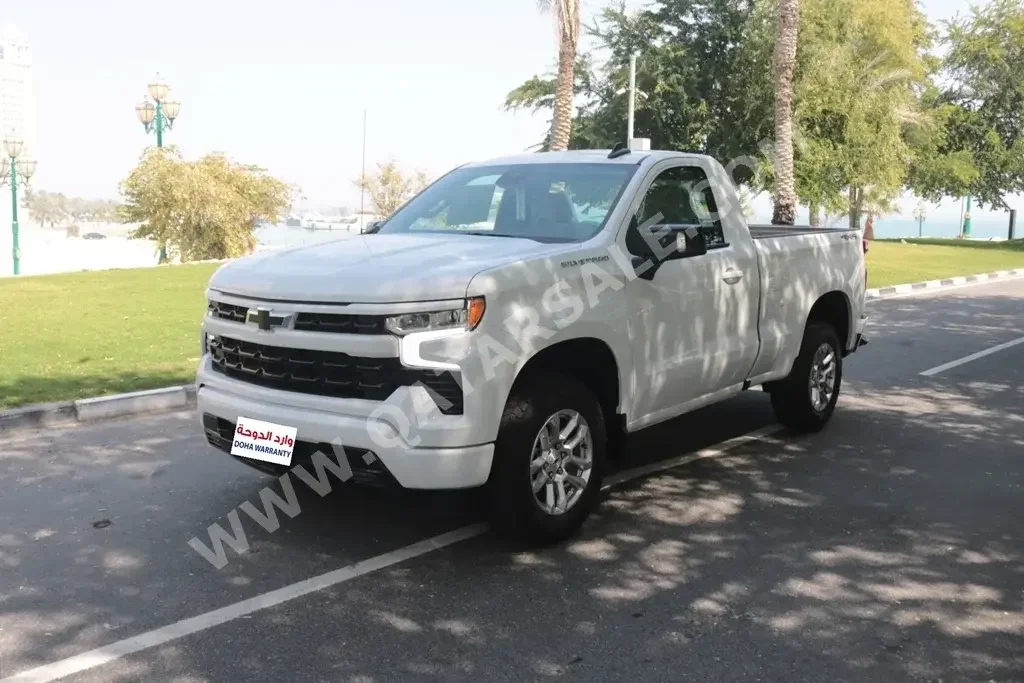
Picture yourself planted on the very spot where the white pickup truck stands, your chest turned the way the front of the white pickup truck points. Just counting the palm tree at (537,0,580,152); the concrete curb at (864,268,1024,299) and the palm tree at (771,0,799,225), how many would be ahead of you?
0

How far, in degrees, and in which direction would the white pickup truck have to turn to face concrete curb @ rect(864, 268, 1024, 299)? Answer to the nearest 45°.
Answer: approximately 180°

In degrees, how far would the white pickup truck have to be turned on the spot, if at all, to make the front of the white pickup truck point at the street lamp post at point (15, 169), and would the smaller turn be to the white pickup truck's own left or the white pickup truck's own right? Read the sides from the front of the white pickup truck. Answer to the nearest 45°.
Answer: approximately 90° to the white pickup truck's own right

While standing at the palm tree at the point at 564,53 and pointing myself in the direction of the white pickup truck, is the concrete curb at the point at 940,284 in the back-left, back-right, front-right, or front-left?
front-left

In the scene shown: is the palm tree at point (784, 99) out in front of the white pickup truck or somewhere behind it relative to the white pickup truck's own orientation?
behind

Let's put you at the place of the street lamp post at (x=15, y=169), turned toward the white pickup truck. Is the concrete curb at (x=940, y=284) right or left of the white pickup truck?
left

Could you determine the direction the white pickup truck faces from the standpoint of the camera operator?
facing the viewer and to the left of the viewer

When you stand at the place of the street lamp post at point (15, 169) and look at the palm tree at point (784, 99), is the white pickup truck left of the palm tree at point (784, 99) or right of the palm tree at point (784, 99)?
right

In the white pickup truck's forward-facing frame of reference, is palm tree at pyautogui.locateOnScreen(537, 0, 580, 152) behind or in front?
behind
